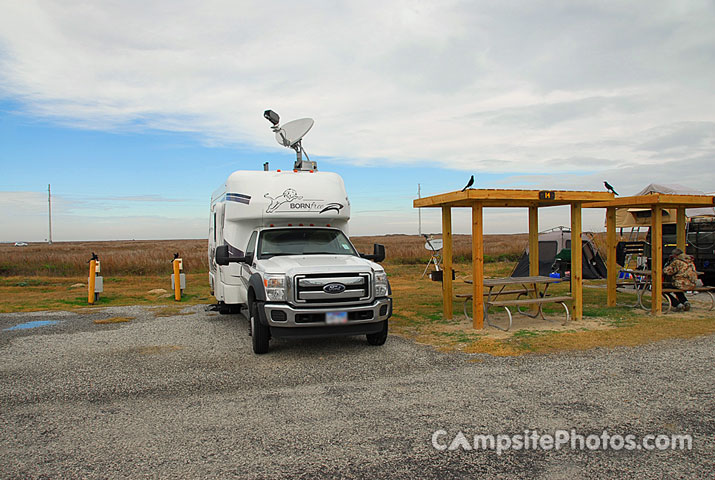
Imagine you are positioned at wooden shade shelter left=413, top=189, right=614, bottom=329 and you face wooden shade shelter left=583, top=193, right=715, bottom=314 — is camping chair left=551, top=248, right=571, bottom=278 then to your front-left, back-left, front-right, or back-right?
front-left

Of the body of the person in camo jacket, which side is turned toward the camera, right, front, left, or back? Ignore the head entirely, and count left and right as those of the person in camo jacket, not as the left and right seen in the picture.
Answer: left

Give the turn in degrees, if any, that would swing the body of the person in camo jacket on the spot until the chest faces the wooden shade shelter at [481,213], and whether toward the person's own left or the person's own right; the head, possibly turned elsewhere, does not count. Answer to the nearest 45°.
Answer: approximately 45° to the person's own left

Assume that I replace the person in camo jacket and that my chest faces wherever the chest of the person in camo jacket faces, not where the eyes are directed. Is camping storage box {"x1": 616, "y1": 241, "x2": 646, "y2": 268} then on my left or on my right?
on my right

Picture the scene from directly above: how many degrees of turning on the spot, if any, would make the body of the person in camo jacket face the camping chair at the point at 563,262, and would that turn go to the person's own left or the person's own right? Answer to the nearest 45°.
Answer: approximately 45° to the person's own right

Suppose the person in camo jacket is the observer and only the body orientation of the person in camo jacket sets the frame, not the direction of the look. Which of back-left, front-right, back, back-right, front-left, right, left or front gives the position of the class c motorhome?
front-left
